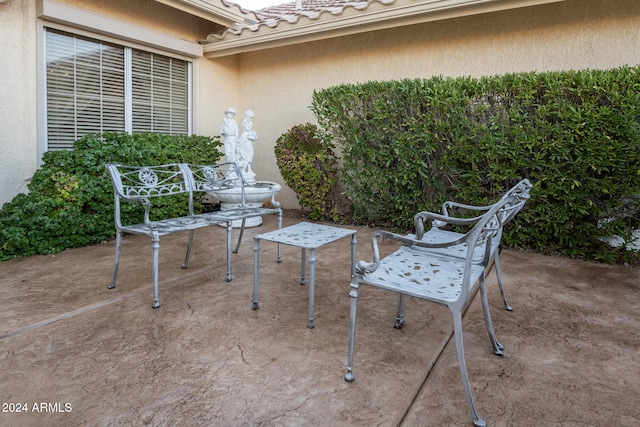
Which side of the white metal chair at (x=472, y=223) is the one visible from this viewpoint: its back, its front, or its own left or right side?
left

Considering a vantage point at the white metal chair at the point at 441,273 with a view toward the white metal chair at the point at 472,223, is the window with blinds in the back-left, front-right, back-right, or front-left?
front-left

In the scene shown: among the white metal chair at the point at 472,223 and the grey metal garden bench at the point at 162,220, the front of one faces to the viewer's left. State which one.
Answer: the white metal chair

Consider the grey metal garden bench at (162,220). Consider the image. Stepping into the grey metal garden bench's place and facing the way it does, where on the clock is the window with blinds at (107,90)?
The window with blinds is roughly at 7 o'clock from the grey metal garden bench.

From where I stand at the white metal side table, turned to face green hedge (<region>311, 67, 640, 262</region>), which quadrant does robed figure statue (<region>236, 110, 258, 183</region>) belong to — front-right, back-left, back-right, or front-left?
front-left

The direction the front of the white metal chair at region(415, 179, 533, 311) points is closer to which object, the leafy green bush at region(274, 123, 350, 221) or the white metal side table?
the white metal side table

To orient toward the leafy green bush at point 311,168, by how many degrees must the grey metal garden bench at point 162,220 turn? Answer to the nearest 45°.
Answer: approximately 90° to its left

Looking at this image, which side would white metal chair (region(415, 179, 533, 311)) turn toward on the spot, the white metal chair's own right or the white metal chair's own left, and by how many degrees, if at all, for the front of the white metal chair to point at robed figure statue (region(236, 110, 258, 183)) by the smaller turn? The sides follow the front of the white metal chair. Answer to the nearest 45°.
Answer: approximately 45° to the white metal chair's own right

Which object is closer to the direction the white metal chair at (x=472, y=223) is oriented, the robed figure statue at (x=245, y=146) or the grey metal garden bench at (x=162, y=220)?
the grey metal garden bench

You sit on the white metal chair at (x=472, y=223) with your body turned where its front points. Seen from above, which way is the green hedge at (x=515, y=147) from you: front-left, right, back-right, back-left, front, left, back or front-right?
right

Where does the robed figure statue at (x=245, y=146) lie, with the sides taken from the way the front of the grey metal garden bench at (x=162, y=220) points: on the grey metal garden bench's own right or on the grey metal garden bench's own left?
on the grey metal garden bench's own left

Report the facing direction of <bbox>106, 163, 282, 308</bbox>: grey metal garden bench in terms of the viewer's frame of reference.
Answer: facing the viewer and to the right of the viewer

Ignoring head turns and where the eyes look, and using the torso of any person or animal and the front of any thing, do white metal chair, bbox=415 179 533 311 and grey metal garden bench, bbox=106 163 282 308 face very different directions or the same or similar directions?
very different directions

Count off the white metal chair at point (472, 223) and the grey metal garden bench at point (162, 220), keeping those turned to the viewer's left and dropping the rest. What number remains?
1
